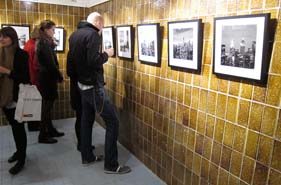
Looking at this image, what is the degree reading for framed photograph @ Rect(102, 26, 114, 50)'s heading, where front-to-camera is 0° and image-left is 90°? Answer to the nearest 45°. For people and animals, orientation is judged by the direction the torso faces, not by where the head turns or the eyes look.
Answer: approximately 45°

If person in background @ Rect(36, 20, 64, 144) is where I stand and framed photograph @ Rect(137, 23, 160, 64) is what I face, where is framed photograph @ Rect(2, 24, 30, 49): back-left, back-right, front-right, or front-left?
back-left

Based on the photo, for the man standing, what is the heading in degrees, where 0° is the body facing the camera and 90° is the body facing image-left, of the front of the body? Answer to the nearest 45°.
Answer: approximately 225°
